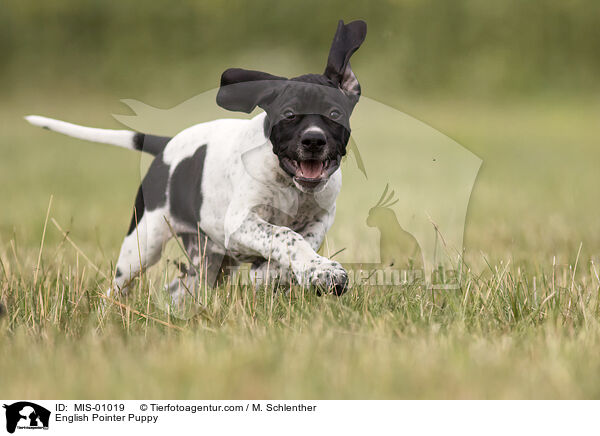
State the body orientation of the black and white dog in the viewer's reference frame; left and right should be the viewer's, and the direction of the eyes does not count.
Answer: facing the viewer and to the right of the viewer
